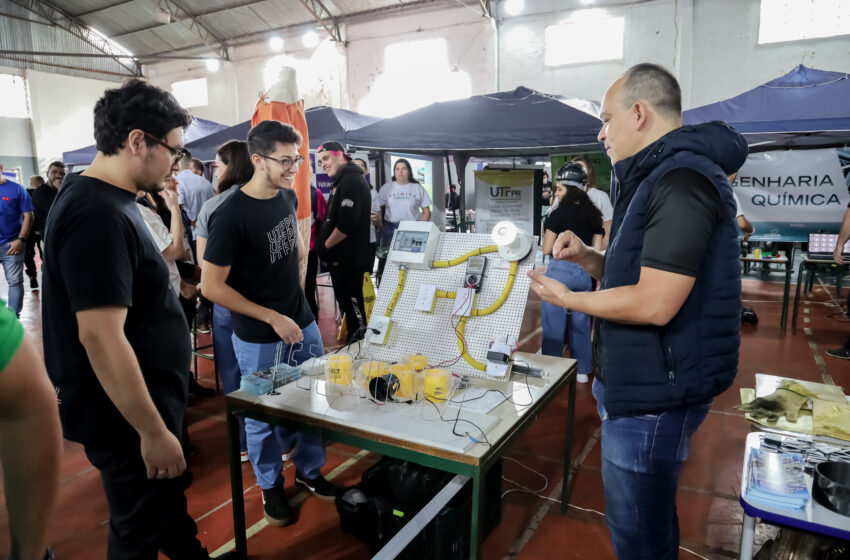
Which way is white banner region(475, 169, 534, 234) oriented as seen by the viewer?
toward the camera

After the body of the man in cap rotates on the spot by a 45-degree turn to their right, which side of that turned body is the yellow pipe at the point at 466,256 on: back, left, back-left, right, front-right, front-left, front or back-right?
back-left

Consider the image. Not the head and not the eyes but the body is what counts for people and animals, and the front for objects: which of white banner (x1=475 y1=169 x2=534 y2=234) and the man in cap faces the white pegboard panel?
the white banner

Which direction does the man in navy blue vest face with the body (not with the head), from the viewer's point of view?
to the viewer's left

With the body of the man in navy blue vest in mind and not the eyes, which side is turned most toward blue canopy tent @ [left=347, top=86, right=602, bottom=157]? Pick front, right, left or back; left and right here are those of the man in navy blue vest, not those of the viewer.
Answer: right

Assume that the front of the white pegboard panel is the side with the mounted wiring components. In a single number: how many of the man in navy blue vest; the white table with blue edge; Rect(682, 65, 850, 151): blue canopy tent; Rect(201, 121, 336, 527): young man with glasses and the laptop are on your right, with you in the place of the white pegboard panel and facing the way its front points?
1

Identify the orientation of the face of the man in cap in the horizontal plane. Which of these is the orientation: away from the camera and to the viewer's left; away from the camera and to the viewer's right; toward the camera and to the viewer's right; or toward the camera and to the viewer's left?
toward the camera and to the viewer's left

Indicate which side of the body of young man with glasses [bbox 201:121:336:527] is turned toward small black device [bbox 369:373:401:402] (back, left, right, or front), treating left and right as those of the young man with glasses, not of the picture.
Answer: front

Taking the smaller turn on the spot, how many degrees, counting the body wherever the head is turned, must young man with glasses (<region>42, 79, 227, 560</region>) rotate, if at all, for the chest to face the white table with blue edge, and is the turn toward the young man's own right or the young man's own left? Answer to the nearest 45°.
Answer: approximately 45° to the young man's own right

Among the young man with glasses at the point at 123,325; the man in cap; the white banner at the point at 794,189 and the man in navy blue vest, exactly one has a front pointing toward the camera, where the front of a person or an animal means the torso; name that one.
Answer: the white banner

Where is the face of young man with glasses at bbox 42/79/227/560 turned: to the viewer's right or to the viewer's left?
to the viewer's right

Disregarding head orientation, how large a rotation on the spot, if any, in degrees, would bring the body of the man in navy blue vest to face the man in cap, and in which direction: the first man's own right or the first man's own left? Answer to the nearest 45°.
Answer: approximately 45° to the first man's own right

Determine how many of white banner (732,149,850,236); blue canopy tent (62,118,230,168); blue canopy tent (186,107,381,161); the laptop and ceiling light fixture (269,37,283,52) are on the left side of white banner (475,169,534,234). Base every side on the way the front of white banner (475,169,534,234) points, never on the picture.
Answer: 2

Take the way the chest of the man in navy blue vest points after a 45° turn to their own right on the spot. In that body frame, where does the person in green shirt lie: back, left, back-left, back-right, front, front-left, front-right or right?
left

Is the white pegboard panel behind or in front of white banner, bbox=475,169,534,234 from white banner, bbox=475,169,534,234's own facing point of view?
in front

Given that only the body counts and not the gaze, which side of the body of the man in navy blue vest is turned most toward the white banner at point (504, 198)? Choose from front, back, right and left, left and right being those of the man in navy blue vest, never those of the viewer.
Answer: right

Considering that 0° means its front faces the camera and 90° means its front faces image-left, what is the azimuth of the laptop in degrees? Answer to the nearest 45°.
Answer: approximately 0°

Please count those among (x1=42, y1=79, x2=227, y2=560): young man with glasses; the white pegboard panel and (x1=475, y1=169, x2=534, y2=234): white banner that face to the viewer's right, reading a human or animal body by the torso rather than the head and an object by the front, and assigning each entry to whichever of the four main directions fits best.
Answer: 1

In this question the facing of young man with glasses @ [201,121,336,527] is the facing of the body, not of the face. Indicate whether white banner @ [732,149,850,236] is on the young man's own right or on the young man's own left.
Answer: on the young man's own left

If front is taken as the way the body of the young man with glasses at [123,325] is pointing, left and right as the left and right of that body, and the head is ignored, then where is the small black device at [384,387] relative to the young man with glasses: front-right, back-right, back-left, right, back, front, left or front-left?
front
